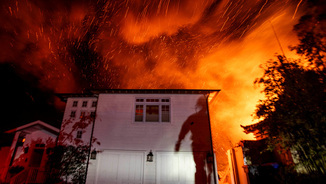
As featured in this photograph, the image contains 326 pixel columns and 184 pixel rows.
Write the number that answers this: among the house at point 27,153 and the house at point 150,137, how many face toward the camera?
2

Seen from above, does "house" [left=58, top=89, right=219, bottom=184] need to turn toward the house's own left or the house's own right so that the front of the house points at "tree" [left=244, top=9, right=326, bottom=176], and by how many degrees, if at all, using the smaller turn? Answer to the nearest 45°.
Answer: approximately 45° to the house's own left

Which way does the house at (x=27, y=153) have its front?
toward the camera

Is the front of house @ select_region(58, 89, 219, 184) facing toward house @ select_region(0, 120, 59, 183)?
no

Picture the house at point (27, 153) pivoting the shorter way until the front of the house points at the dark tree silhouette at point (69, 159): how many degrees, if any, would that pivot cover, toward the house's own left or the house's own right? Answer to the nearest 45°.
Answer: approximately 45° to the house's own left

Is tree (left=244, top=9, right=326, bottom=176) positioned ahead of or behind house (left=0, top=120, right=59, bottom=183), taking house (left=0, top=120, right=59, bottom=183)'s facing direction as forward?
ahead

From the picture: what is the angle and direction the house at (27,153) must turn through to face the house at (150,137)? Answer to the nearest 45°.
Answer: approximately 45° to its left

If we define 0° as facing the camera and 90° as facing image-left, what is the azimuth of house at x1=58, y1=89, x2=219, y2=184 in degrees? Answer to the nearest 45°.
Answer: approximately 0°

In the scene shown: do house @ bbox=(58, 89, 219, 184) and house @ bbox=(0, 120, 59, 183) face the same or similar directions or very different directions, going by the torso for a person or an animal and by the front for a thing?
same or similar directions
